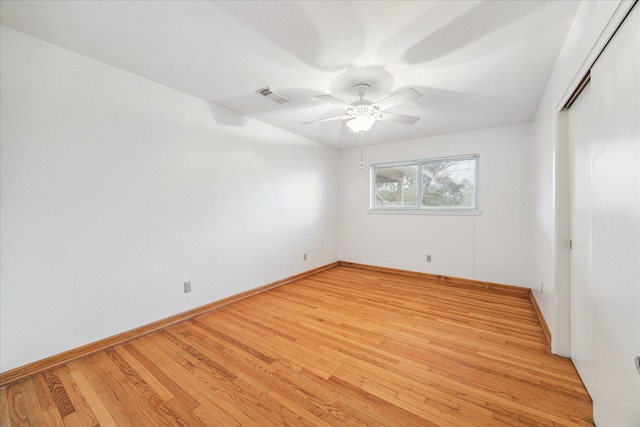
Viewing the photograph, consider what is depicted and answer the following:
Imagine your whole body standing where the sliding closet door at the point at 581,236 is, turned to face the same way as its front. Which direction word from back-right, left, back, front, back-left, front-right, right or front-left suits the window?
front-right

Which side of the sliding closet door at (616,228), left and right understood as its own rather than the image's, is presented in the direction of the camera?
left

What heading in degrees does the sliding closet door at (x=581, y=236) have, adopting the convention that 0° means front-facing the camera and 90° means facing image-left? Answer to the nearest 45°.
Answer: approximately 90°

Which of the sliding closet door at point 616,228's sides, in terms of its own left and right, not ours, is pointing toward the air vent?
front
